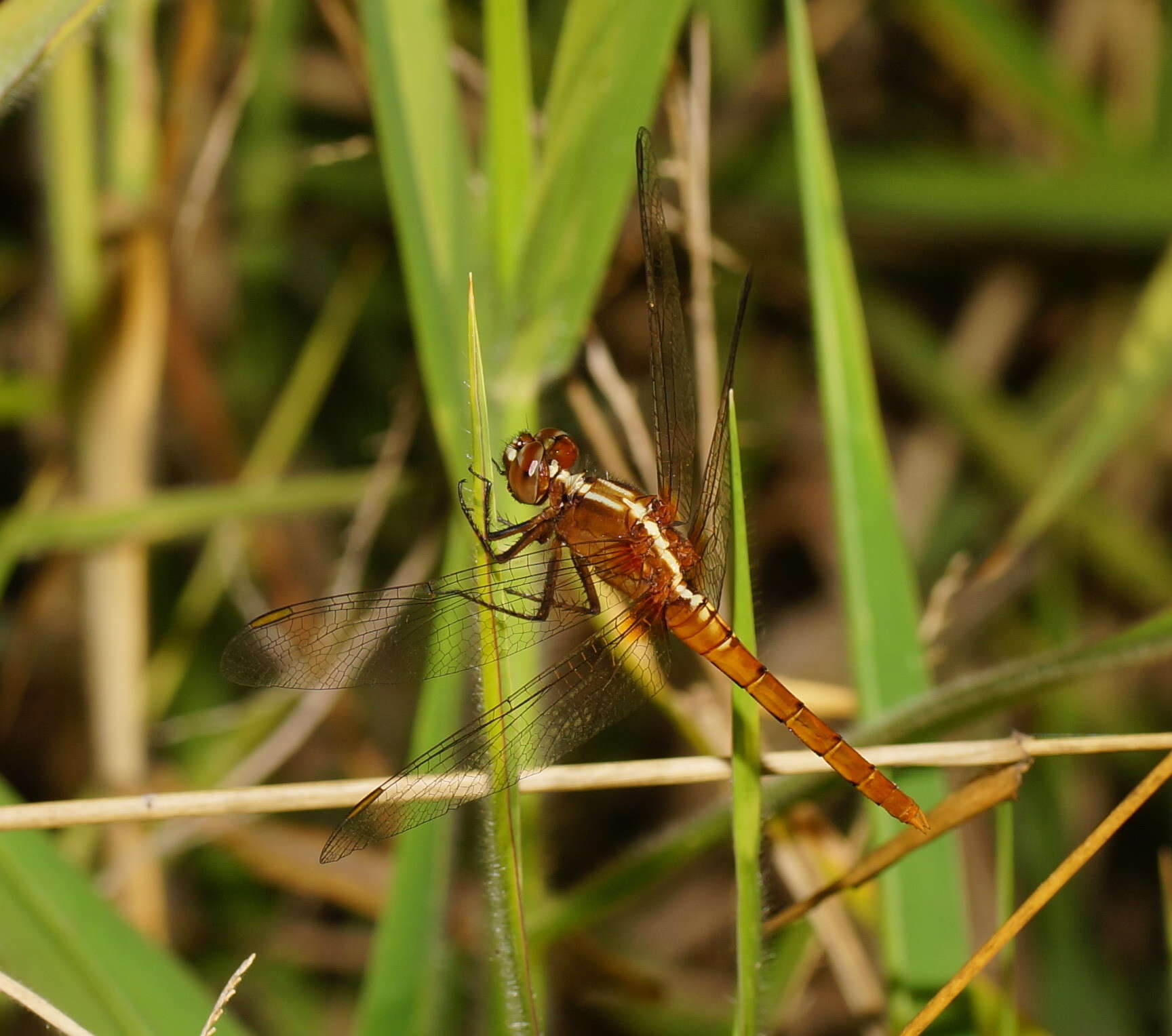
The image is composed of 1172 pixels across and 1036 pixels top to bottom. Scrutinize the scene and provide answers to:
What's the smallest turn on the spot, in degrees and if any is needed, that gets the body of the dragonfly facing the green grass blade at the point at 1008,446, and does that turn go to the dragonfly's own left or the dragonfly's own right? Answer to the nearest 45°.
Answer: approximately 135° to the dragonfly's own right

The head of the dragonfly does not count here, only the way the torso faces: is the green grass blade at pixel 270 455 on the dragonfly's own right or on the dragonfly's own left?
on the dragonfly's own right

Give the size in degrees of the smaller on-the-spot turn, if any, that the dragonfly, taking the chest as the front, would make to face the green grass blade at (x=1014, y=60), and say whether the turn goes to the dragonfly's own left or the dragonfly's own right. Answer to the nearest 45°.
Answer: approximately 135° to the dragonfly's own right

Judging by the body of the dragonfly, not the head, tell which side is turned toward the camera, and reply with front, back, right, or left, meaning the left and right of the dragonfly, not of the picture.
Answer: left
